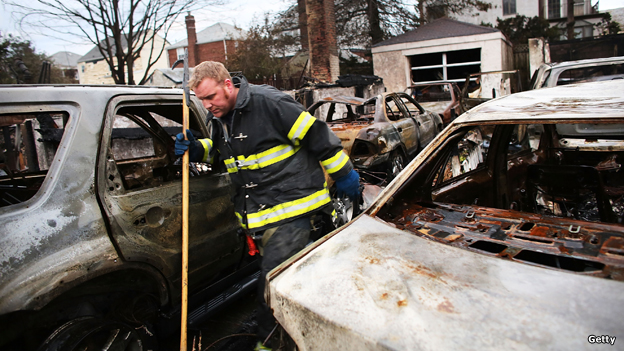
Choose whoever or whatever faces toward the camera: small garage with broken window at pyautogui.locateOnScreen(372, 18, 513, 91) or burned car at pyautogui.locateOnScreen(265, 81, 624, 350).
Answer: the small garage with broken window

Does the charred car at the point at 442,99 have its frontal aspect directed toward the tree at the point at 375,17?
no

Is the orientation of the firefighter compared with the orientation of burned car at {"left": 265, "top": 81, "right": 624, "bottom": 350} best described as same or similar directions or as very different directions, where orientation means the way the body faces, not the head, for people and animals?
very different directions

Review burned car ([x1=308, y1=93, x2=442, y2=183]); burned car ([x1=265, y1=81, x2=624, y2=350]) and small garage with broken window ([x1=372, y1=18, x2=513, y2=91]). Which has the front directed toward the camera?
the small garage with broken window

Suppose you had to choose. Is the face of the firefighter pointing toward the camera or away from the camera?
toward the camera

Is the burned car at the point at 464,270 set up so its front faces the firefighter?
no

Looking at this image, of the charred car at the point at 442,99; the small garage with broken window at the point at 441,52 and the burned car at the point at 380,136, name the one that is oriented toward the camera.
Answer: the small garage with broken window

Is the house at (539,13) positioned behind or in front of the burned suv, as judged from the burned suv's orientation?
in front

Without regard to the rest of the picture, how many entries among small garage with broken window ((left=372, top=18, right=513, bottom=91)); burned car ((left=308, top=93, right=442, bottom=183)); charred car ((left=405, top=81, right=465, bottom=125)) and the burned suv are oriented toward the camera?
1

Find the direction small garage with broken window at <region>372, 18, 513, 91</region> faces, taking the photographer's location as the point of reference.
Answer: facing the viewer
